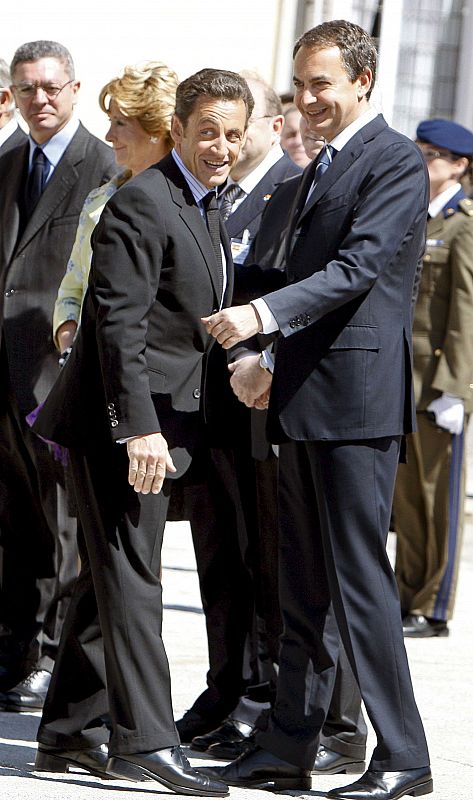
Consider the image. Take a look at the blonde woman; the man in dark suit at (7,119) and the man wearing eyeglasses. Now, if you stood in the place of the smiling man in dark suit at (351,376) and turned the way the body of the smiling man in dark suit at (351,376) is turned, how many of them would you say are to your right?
3

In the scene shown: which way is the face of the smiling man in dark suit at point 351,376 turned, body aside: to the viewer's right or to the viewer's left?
to the viewer's left

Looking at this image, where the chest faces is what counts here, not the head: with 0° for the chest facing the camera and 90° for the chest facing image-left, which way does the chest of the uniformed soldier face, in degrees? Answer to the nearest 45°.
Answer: approximately 45°

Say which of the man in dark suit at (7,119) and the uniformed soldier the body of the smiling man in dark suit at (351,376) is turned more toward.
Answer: the man in dark suit

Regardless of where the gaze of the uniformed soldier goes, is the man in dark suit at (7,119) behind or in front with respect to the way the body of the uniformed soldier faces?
in front
